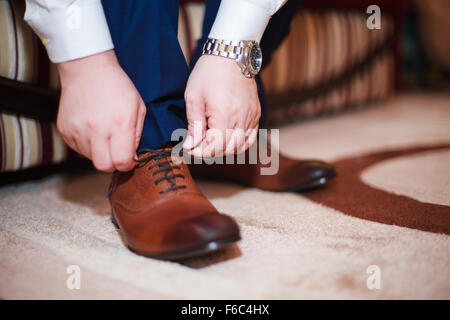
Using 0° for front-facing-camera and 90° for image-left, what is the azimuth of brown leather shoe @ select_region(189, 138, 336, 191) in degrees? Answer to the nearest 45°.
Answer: approximately 270°
